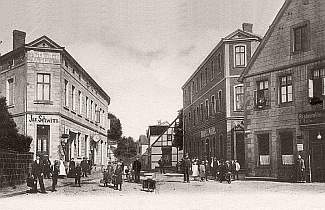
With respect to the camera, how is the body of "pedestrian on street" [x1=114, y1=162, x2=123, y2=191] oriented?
toward the camera

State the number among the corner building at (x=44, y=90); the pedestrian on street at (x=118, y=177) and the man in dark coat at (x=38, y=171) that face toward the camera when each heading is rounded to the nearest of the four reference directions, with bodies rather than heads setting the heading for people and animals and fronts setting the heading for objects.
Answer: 3

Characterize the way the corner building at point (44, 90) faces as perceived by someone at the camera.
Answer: facing the viewer

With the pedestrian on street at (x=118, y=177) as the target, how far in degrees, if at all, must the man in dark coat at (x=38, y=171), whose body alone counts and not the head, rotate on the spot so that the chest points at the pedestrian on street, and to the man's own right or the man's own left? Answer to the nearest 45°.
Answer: approximately 90° to the man's own left

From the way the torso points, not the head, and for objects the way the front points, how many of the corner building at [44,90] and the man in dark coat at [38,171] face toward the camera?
2

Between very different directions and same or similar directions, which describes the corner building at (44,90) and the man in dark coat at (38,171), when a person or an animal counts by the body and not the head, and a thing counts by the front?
same or similar directions

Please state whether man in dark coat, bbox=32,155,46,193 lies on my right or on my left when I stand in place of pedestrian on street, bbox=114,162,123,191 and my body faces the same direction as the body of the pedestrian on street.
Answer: on my right

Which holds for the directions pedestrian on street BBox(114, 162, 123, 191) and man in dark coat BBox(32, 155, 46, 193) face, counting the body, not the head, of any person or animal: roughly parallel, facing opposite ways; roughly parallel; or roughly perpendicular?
roughly parallel
